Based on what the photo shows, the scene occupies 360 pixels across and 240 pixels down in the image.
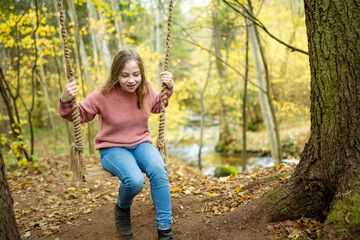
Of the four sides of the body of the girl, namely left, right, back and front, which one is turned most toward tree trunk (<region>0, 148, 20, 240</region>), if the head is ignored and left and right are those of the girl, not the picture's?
right

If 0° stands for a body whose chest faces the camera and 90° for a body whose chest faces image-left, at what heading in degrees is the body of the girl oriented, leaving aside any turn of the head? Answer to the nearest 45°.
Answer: approximately 315°

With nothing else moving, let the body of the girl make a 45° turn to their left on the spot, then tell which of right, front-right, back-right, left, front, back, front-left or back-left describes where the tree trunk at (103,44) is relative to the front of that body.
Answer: left
